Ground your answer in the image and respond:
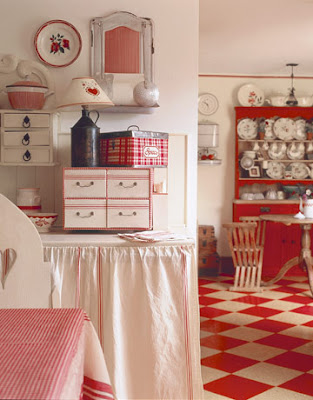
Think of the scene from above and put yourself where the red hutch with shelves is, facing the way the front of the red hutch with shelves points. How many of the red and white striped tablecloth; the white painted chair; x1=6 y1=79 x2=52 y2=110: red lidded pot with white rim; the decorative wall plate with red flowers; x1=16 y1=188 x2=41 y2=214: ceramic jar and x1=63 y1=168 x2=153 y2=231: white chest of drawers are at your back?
0

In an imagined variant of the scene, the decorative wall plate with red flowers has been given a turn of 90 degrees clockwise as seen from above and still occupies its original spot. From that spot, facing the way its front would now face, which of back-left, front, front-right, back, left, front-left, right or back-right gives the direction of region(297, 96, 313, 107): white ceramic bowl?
back-right

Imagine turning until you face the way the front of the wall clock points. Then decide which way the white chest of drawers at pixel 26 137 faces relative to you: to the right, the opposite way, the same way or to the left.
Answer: the same way

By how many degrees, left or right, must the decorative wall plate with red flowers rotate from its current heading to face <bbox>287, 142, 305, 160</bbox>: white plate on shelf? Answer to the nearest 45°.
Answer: approximately 135° to its left

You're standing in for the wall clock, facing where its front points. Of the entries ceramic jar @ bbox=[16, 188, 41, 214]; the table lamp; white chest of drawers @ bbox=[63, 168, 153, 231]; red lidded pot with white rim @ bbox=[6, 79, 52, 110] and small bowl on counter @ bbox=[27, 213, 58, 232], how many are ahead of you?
5

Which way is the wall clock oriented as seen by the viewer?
toward the camera

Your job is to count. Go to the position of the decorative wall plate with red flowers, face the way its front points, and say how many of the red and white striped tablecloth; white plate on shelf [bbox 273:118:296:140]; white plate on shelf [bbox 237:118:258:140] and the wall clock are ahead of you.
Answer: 1

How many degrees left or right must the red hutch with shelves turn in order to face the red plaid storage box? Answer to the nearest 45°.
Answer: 0° — it already faces it

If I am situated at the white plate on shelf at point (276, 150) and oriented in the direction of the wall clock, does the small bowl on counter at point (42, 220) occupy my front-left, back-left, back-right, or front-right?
front-left

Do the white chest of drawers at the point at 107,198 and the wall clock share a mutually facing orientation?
no

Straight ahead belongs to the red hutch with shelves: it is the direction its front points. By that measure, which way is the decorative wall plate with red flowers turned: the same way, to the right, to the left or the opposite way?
the same way

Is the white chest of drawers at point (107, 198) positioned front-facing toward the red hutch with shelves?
no

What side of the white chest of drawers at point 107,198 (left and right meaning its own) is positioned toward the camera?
front

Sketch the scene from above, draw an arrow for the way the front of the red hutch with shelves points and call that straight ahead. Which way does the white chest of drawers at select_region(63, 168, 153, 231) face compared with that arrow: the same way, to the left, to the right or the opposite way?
the same way

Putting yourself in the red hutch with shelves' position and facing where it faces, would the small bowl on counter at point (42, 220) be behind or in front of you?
in front

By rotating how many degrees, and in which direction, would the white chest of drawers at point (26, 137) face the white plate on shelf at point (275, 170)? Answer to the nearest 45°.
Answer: approximately 135° to its left
